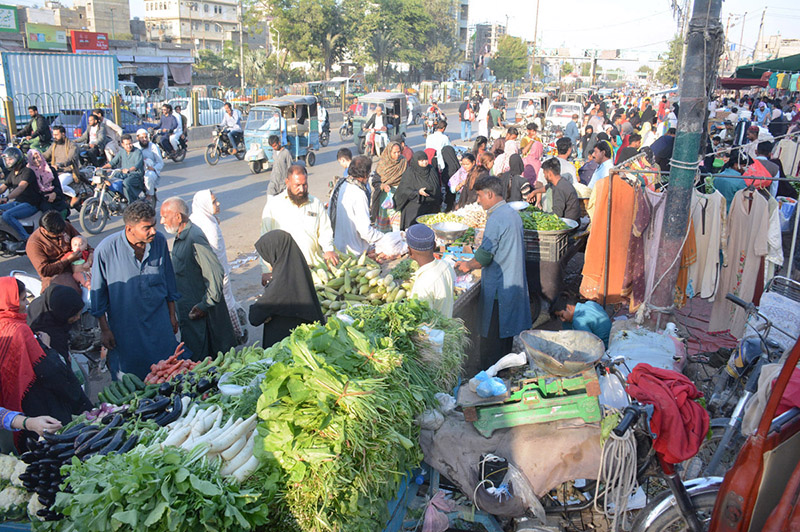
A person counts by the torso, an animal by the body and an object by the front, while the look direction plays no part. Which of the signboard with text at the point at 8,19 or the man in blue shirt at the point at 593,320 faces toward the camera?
the signboard with text

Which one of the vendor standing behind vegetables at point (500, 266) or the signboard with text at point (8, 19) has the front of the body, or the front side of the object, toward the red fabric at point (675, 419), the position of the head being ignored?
the signboard with text

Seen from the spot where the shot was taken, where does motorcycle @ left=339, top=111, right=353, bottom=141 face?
facing the viewer and to the left of the viewer

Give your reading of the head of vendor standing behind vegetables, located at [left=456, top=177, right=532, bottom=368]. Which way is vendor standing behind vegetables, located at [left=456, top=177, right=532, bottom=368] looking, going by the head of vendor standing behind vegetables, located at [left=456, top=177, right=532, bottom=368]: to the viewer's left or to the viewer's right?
to the viewer's left

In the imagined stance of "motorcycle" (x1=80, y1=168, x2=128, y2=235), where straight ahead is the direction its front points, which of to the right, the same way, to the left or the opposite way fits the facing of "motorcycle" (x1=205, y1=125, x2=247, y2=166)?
the same way

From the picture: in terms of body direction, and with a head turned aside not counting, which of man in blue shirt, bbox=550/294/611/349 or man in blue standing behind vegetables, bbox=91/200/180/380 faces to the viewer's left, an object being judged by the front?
the man in blue shirt

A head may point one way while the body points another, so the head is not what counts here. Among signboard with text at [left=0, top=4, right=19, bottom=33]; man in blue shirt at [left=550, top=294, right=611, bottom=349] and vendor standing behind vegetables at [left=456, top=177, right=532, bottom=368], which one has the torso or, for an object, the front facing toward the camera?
the signboard with text

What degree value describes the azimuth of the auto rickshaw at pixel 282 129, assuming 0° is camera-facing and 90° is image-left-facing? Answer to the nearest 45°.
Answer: approximately 45°

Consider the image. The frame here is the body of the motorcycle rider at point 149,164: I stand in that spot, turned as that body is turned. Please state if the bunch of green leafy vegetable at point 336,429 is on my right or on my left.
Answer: on my left

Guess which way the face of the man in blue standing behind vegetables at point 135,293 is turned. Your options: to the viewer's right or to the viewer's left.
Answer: to the viewer's right

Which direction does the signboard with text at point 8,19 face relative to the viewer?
toward the camera

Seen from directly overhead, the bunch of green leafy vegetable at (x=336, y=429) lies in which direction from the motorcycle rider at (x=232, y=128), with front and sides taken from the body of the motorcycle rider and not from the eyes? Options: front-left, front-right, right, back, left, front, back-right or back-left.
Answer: front-left

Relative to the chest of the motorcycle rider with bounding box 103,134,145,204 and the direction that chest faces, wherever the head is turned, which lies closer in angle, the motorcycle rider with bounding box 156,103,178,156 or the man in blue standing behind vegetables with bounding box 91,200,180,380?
the man in blue standing behind vegetables

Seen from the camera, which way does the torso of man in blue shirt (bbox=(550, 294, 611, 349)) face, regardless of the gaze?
to the viewer's left

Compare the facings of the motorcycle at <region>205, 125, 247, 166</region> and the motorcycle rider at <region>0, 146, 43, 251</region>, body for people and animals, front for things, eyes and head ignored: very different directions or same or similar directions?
same or similar directions

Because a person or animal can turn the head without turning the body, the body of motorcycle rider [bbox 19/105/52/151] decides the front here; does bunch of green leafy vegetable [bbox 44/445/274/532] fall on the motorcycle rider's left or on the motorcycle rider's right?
on the motorcycle rider's left

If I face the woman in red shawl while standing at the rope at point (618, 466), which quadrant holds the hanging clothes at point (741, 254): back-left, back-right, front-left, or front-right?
back-right

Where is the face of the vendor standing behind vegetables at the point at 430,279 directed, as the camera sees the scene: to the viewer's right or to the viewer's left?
to the viewer's left
